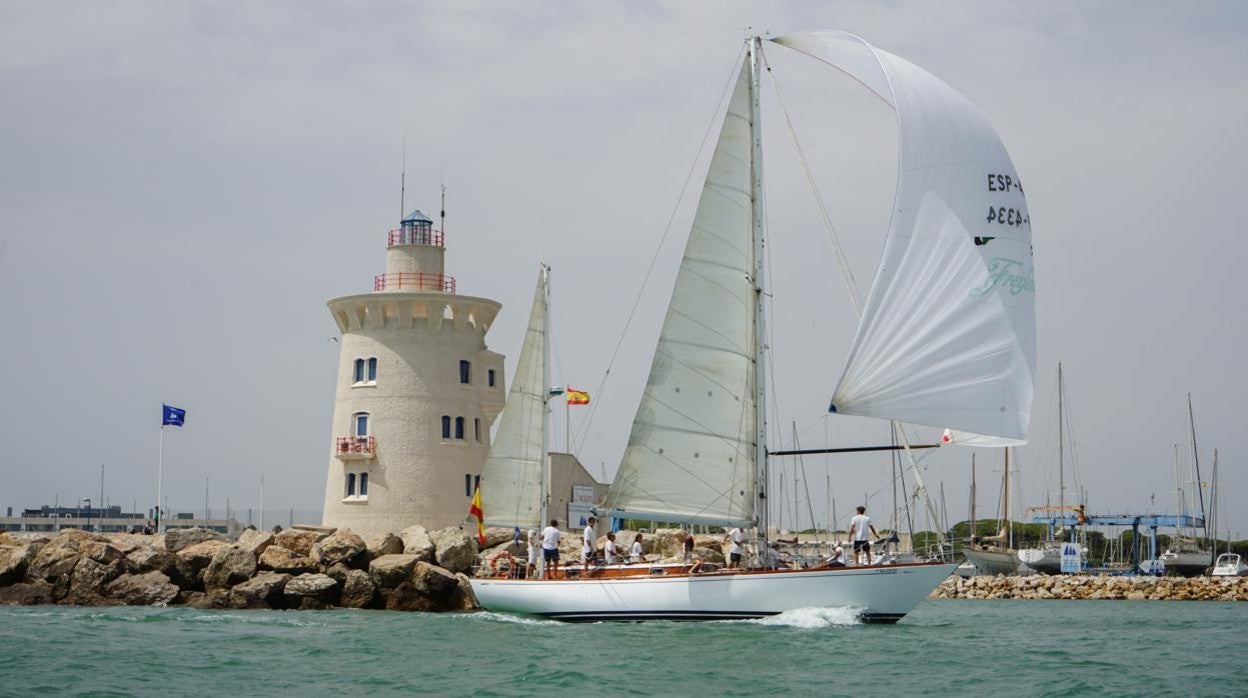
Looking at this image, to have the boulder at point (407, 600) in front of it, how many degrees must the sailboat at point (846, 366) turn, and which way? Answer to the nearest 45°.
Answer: approximately 135° to its left

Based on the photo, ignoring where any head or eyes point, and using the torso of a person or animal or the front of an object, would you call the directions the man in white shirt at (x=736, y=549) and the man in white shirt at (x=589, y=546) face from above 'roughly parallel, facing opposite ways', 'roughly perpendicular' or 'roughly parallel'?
roughly parallel

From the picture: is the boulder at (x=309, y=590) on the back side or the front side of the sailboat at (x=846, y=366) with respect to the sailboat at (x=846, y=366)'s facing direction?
on the back side

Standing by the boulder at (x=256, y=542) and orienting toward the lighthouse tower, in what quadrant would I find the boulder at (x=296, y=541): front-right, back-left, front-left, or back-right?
front-right

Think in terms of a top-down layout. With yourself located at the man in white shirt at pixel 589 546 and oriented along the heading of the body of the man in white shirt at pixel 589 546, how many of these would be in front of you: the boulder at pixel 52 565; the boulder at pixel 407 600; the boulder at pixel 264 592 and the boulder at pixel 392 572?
0

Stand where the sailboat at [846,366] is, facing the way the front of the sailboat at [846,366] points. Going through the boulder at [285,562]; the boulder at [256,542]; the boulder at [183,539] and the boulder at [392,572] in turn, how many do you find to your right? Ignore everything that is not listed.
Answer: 0

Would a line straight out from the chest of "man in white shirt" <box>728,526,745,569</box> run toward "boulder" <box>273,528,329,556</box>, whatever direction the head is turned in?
no

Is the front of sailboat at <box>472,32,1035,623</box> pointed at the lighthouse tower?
no

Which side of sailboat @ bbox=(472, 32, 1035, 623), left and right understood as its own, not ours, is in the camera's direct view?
right
